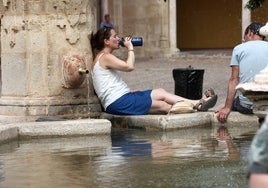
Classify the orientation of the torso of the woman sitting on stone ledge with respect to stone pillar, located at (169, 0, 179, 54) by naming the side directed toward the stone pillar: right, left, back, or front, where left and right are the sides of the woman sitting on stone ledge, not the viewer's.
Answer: left

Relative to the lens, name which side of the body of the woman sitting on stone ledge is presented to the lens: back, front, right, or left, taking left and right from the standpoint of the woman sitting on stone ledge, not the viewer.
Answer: right

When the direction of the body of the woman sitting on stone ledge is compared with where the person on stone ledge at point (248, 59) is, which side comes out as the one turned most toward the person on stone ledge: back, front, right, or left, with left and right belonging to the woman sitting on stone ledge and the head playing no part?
front

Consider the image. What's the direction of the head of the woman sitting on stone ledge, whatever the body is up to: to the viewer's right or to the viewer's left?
to the viewer's right

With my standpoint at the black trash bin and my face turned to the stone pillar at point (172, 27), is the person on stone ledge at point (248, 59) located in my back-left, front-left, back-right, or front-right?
back-right

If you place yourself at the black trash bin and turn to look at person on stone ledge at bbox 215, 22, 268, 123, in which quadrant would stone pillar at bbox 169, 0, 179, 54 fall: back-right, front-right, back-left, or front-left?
back-left
